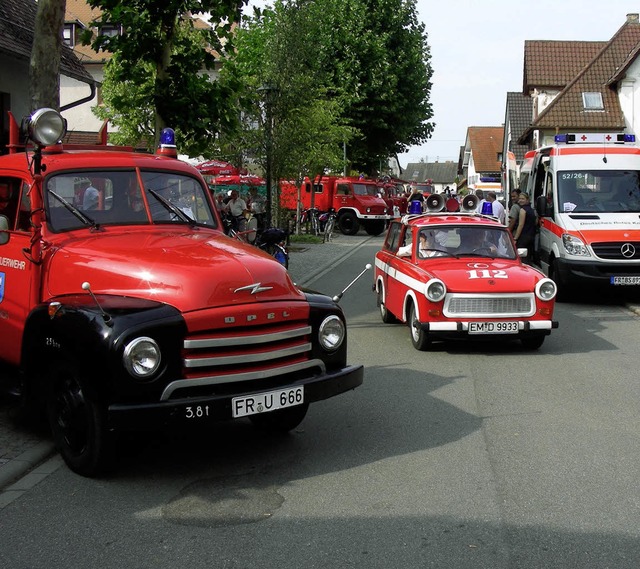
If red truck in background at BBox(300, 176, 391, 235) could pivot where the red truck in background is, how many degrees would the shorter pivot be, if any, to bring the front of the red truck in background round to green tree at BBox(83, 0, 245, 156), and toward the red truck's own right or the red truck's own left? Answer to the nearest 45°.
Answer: approximately 45° to the red truck's own right

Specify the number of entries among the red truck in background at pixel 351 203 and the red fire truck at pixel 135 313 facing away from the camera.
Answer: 0

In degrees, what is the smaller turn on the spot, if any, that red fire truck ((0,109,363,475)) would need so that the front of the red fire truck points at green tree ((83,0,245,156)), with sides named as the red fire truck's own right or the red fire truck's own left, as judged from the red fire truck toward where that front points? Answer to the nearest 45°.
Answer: approximately 135° to the red fire truck's own left

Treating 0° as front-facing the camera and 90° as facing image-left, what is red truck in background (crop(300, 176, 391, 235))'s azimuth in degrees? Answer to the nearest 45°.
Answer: approximately 315°

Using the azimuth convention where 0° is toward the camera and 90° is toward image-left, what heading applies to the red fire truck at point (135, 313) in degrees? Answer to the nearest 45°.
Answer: approximately 315°

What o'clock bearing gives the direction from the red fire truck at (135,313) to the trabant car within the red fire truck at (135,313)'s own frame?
The trabant car is roughly at 9 o'clock from the red fire truck.

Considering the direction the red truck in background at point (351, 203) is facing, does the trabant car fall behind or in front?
in front

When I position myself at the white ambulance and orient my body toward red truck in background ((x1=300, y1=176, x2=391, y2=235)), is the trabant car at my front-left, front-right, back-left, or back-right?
back-left

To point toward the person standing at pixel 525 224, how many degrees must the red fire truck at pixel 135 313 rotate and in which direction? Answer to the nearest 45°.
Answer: approximately 90° to its left

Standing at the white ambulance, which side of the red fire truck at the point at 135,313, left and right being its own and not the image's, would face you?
left

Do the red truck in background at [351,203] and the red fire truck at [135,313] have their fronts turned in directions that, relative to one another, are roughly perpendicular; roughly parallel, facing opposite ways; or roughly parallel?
roughly parallel

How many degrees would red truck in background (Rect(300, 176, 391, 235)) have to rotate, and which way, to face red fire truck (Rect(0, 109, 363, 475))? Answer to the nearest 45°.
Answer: approximately 45° to its right

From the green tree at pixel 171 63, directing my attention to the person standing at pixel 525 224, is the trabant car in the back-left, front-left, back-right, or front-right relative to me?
front-right

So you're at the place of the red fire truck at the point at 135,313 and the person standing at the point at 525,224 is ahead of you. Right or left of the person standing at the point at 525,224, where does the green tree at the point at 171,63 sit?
left
